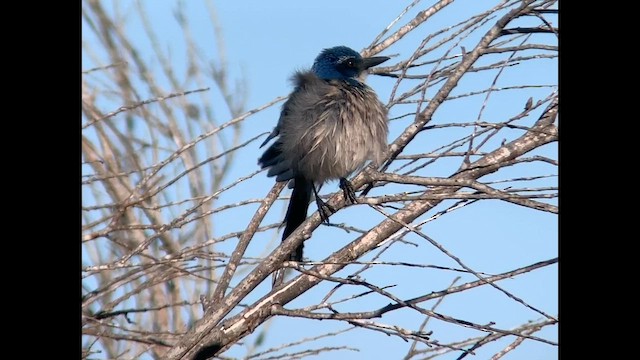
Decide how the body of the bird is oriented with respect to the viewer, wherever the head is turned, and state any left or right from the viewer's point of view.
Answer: facing the viewer and to the right of the viewer
